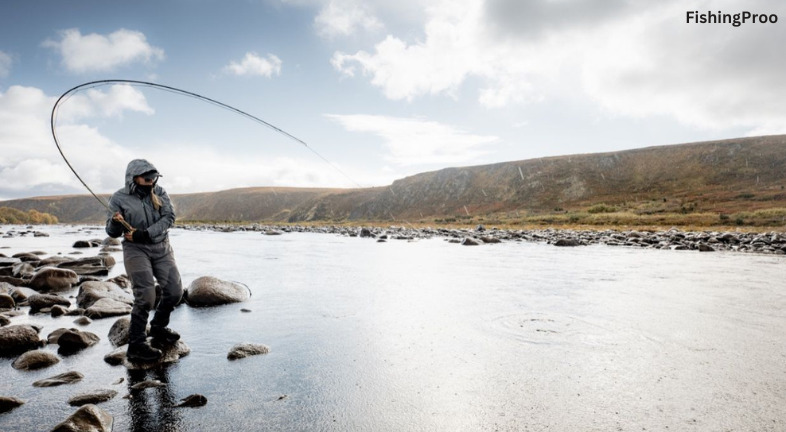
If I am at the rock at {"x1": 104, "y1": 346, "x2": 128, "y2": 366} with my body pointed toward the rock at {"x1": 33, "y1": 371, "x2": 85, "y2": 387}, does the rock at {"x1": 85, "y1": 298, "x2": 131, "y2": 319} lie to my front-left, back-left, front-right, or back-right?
back-right

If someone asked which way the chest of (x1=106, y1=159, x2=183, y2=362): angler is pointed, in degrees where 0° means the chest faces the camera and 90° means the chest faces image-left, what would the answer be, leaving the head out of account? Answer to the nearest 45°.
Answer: approximately 315°

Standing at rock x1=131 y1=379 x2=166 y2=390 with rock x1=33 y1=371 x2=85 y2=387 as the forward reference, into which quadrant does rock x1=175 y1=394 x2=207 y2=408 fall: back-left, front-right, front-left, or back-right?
back-left

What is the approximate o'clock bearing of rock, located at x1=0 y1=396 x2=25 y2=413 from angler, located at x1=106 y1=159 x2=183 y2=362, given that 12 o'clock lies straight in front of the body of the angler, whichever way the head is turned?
The rock is roughly at 1 o'clock from the angler.
